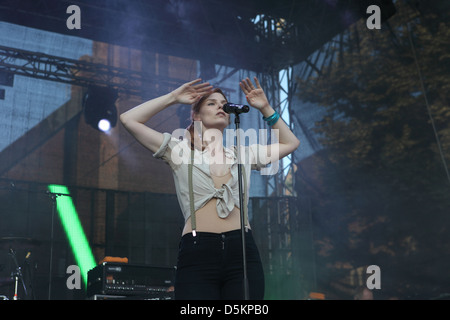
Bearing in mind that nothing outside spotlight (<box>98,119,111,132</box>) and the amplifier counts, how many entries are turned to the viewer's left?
0

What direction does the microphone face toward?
to the viewer's left

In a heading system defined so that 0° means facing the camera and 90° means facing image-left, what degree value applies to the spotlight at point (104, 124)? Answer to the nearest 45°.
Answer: approximately 0°

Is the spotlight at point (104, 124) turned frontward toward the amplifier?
yes

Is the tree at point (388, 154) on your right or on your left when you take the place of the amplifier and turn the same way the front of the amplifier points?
on your left

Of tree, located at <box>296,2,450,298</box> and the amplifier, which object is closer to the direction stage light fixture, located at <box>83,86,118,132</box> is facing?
the amplifier

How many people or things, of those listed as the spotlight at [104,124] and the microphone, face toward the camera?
1

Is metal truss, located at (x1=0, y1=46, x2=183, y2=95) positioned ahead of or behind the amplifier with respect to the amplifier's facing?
behind

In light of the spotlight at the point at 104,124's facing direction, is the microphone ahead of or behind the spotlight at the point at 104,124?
ahead

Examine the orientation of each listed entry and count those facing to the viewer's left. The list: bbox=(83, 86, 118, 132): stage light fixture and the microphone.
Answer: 1
